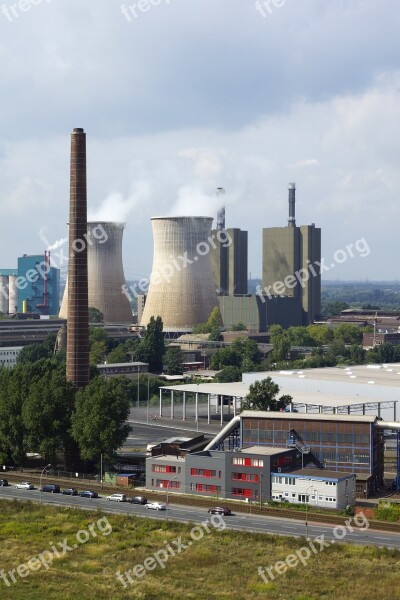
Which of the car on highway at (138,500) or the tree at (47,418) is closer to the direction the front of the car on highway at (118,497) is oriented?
the tree

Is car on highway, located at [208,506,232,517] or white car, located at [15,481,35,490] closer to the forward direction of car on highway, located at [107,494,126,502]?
the white car

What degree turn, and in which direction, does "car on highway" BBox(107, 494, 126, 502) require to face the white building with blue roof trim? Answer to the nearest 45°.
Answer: approximately 180°

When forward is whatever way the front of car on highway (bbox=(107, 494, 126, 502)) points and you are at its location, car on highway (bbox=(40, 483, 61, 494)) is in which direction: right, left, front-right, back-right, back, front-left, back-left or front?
front-right

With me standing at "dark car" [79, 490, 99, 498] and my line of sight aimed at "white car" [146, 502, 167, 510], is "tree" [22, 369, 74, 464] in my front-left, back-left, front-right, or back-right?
back-left

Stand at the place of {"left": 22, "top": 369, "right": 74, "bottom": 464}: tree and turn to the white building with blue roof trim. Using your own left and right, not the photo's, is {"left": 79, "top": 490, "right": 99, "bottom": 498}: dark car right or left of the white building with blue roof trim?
right

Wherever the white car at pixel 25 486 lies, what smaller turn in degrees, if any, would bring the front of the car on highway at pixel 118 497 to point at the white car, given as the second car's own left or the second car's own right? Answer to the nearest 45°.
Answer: approximately 45° to the second car's own right

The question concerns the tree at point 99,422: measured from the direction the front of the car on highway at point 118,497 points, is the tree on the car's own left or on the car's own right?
on the car's own right

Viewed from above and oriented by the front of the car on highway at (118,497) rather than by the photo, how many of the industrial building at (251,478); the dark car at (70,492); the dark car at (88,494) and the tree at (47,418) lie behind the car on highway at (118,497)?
1

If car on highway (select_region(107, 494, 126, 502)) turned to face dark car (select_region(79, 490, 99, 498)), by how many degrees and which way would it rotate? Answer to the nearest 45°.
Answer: approximately 45° to its right

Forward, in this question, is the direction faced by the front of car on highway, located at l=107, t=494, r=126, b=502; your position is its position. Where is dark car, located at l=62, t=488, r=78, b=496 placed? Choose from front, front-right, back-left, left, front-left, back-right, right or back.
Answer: front-right

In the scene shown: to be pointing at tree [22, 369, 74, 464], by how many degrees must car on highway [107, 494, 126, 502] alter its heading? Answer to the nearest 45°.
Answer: approximately 45° to its right

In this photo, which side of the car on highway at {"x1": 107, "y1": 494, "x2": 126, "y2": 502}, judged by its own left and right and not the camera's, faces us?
left

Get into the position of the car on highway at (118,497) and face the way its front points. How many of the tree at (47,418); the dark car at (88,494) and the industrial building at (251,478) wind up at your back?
1

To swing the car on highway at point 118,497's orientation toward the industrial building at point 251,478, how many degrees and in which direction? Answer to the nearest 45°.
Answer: approximately 180°

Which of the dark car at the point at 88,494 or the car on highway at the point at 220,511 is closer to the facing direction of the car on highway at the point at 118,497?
the dark car
